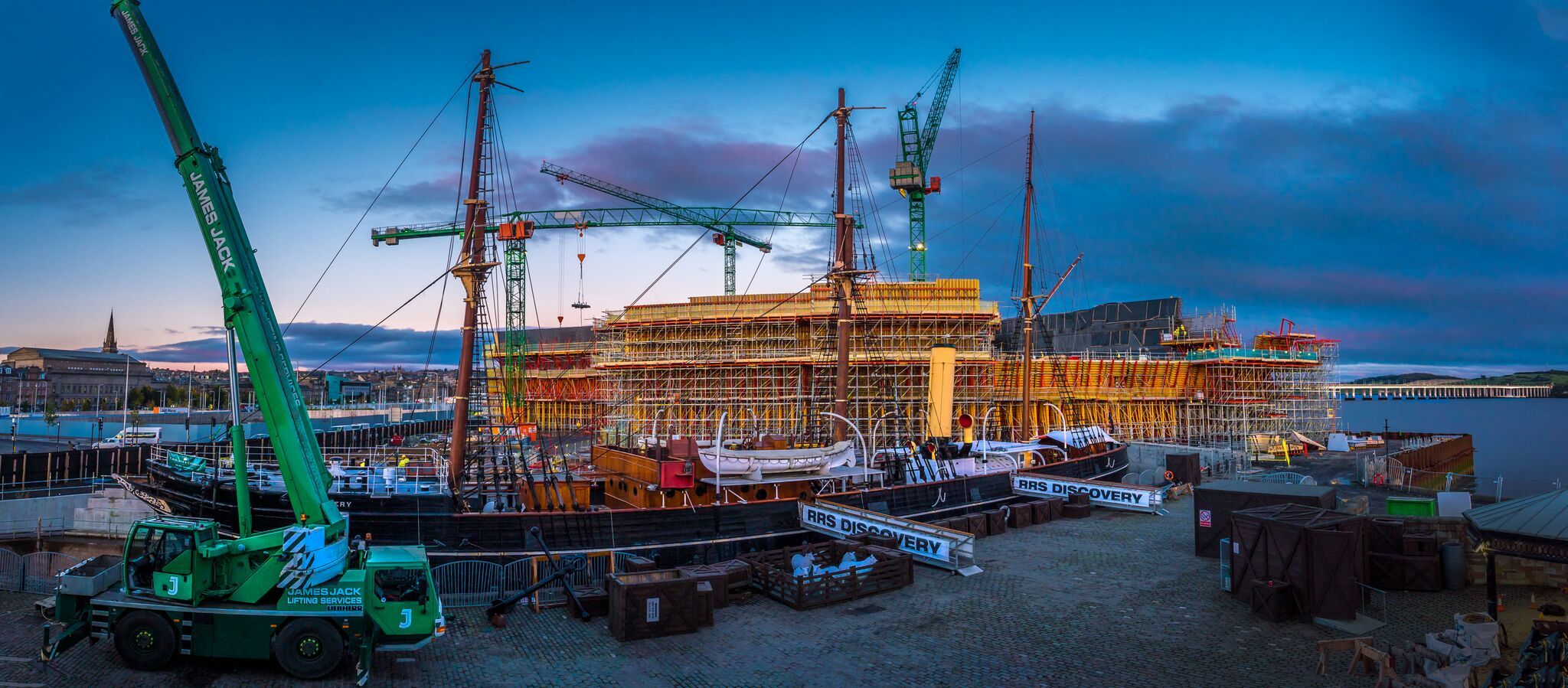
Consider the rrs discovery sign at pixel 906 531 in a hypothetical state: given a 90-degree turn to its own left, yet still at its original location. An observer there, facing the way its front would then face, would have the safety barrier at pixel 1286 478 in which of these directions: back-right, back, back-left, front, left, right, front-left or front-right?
left

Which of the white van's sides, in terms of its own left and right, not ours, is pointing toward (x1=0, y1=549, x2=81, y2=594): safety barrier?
left

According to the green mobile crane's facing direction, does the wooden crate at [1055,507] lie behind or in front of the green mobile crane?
in front

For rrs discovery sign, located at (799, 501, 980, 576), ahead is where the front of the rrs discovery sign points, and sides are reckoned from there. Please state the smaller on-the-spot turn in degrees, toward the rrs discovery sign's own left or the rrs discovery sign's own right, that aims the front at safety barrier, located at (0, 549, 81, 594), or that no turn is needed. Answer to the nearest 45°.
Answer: approximately 45° to the rrs discovery sign's own right

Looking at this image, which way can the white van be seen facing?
to the viewer's left

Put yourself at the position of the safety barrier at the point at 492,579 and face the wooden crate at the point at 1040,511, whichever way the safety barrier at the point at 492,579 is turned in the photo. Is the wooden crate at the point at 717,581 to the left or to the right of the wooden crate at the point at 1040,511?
right

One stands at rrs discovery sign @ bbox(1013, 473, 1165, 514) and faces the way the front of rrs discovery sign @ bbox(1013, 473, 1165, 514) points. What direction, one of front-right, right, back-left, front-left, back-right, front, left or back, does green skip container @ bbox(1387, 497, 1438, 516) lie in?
left

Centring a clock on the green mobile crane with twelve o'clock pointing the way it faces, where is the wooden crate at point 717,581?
The wooden crate is roughly at 12 o'clock from the green mobile crane.

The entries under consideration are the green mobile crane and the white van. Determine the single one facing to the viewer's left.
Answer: the white van

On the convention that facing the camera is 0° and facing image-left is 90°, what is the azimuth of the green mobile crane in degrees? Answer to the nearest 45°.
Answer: approximately 270°

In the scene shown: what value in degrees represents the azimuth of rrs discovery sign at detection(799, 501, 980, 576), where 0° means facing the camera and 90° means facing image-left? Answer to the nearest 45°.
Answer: approximately 45°

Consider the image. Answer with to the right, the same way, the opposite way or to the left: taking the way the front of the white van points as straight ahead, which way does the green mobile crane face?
the opposite way

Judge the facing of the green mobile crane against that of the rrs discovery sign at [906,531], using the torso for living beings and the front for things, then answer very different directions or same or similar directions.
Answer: very different directions

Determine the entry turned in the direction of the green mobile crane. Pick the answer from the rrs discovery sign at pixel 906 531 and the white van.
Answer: the rrs discovery sign
